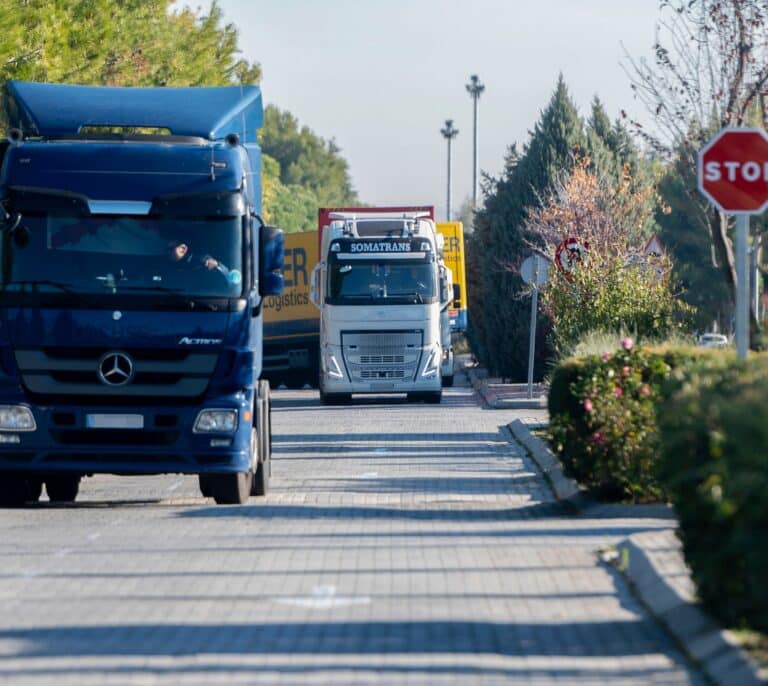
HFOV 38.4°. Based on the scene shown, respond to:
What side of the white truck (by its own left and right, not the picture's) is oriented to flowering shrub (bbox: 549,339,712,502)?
front

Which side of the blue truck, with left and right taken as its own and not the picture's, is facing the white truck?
back

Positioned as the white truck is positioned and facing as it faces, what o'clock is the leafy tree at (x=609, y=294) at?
The leafy tree is roughly at 10 o'clock from the white truck.

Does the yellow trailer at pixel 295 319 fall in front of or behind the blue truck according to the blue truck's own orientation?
behind

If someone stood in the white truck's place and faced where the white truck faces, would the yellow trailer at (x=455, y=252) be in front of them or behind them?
behind

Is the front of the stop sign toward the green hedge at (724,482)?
yes

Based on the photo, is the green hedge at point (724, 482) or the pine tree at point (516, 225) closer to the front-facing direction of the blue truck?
the green hedge

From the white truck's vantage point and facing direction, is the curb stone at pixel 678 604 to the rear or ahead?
ahead

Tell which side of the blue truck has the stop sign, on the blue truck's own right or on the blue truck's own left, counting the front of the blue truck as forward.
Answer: on the blue truck's own left

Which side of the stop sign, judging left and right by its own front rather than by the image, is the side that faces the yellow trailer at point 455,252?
back
